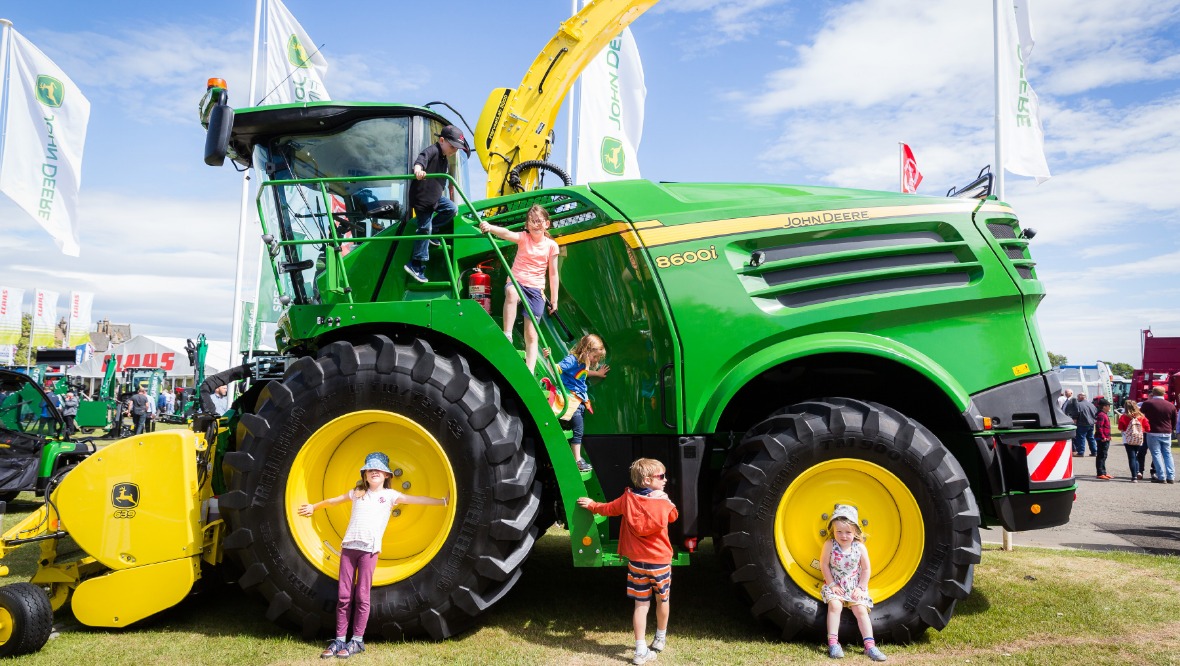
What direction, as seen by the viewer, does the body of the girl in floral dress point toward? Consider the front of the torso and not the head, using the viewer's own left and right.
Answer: facing the viewer

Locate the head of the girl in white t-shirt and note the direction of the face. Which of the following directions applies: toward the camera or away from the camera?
toward the camera

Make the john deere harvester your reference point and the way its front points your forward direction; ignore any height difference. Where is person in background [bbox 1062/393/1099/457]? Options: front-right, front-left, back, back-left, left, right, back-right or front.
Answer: back-right

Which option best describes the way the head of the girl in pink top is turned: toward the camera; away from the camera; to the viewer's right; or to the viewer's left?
toward the camera

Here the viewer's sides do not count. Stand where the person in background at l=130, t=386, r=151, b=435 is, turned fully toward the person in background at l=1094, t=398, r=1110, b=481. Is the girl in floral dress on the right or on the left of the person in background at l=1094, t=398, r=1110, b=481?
right

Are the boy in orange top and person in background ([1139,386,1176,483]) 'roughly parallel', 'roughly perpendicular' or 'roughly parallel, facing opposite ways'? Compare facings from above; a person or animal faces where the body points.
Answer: roughly parallel

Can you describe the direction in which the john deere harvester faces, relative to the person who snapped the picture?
facing to the left of the viewer

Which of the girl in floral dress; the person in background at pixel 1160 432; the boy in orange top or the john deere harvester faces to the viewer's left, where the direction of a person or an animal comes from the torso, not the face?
the john deere harvester

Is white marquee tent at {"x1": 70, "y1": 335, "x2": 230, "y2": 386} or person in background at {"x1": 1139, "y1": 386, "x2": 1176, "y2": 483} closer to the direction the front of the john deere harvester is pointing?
the white marquee tent

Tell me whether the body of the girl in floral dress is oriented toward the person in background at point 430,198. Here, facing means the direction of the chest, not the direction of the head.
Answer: no
